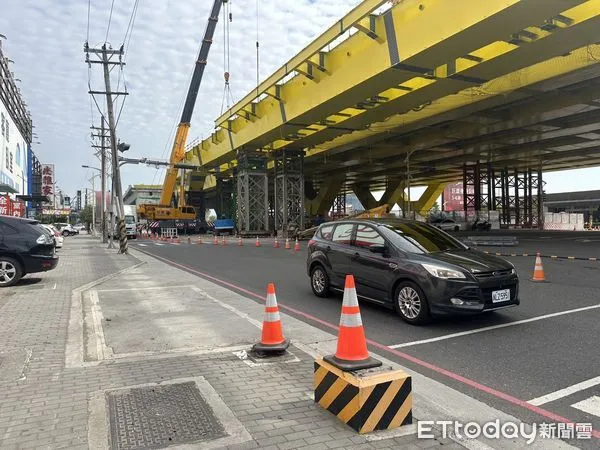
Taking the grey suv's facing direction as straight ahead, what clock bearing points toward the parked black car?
The parked black car is roughly at 5 o'clock from the grey suv.

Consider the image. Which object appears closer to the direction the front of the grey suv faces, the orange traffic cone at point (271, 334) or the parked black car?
the orange traffic cone

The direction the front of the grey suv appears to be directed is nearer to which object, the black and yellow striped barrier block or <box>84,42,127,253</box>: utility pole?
the black and yellow striped barrier block

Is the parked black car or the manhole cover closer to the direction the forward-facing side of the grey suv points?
the manhole cover

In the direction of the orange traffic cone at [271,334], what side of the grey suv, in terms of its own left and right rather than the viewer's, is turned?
right

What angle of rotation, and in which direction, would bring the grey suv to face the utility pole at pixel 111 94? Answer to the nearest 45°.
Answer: approximately 180°

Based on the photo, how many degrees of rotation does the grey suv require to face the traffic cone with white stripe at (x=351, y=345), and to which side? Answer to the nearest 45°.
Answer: approximately 45° to its right

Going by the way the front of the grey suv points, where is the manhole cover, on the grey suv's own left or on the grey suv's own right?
on the grey suv's own right
